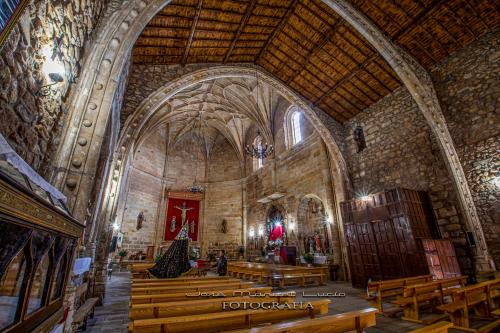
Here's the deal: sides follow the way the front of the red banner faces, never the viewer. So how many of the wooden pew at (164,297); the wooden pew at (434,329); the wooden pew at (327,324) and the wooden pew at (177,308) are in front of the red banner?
4

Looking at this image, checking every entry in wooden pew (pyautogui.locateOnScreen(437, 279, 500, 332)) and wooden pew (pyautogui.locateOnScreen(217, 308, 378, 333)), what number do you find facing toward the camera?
0

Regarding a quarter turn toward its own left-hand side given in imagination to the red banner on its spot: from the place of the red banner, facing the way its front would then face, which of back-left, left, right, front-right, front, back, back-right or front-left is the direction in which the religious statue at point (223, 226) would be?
front

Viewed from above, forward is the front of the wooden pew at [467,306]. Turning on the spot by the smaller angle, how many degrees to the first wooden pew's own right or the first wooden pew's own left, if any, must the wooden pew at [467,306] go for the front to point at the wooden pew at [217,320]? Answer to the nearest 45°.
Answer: approximately 90° to the first wooden pew's own left

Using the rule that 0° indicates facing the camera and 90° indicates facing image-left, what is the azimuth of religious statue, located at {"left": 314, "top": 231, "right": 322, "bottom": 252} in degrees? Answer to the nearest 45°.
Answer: approximately 45°

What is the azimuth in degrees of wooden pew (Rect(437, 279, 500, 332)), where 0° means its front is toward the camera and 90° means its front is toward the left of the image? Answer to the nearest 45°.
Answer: approximately 135°

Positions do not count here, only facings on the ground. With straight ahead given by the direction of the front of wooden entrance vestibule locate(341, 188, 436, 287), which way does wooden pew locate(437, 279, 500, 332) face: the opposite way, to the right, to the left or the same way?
to the right

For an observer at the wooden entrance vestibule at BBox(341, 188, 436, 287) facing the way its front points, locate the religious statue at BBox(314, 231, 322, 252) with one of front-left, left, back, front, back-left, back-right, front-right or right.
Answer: right

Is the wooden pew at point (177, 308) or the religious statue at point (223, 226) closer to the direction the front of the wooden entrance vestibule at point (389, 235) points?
the wooden pew

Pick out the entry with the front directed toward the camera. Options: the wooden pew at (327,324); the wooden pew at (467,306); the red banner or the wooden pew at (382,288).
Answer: the red banner

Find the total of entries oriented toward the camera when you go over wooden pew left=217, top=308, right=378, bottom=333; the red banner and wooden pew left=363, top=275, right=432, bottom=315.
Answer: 1

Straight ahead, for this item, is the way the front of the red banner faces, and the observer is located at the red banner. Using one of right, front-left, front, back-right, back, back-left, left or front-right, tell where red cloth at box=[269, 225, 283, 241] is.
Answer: front-left

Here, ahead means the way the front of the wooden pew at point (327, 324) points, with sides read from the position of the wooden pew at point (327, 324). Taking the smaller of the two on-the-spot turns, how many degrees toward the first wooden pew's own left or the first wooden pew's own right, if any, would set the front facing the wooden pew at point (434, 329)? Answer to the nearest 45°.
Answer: approximately 135° to the first wooden pew's own right

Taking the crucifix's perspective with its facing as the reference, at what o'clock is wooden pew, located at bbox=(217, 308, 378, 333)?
The wooden pew is roughly at 12 o'clock from the crucifix.

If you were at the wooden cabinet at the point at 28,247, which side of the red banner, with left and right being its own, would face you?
front

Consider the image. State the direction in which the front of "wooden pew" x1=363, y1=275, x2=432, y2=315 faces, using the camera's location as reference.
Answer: facing away from the viewer and to the left of the viewer

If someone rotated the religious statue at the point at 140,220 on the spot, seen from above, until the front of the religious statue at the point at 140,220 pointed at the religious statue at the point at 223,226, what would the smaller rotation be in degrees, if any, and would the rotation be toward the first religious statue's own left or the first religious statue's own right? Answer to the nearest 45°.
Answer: approximately 45° to the first religious statue's own left
